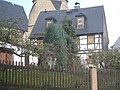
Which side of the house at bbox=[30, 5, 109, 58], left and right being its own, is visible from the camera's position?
front

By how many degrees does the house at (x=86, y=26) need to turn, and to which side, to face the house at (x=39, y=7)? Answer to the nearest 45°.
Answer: approximately 135° to its right
